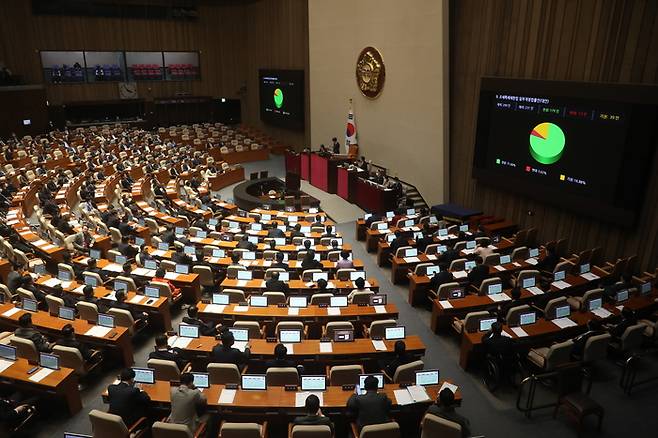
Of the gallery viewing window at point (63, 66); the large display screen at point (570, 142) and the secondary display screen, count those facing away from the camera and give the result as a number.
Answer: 0

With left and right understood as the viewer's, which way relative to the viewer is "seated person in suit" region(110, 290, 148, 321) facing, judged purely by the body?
facing away from the viewer and to the right of the viewer

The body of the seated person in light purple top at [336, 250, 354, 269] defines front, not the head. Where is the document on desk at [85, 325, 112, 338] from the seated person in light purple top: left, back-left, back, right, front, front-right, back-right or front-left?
back-left

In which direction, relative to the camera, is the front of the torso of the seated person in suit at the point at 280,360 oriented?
away from the camera

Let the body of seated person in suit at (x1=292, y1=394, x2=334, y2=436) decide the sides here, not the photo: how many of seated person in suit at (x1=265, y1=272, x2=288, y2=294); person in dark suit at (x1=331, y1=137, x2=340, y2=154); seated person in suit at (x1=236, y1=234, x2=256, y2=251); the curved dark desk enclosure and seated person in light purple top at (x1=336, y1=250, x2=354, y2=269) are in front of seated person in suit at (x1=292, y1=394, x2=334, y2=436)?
5

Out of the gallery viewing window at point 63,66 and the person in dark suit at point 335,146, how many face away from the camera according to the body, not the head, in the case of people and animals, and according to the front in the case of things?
0

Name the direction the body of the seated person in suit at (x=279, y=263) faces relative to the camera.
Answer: away from the camera

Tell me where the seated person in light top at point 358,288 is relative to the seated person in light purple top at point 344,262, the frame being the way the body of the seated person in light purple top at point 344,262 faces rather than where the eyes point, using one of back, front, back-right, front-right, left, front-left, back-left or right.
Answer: back

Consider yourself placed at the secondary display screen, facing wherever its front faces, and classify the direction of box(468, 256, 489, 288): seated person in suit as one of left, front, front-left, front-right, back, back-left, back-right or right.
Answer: front-left

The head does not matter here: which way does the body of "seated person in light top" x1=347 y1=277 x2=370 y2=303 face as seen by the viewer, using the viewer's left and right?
facing away from the viewer

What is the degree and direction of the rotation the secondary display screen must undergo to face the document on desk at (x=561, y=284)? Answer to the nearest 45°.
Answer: approximately 45° to its left

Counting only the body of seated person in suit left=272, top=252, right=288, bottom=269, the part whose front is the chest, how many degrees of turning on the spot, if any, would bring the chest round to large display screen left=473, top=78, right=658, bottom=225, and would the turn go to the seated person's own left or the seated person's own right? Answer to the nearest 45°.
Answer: approximately 90° to the seated person's own right

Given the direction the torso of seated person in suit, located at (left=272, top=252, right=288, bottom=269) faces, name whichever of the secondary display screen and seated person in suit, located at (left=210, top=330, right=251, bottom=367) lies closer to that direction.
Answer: the secondary display screen

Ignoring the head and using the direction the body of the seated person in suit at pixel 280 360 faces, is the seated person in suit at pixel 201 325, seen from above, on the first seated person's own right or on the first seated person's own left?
on the first seated person's own left

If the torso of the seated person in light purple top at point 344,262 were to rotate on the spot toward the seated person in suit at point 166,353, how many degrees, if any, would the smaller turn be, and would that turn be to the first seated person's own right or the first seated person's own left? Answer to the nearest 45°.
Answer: approximately 135° to the first seated person's own left

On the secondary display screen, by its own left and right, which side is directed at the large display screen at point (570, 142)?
left

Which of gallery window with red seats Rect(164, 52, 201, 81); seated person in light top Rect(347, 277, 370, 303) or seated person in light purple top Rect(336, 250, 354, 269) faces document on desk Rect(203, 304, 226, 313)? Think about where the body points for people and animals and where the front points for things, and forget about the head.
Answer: the gallery window with red seats

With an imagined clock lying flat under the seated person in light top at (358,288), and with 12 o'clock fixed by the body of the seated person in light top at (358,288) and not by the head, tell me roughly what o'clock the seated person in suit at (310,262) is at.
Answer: the seated person in suit at (310,262) is roughly at 11 o'clock from the seated person in light top at (358,288).

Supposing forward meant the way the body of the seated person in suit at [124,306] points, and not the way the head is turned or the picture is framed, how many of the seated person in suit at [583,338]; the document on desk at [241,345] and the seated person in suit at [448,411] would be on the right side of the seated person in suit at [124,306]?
3

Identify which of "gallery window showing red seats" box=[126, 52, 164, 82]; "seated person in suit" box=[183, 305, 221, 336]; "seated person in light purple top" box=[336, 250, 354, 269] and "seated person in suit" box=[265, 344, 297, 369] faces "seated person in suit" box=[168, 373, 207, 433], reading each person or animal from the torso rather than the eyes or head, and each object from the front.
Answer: the gallery window showing red seats
